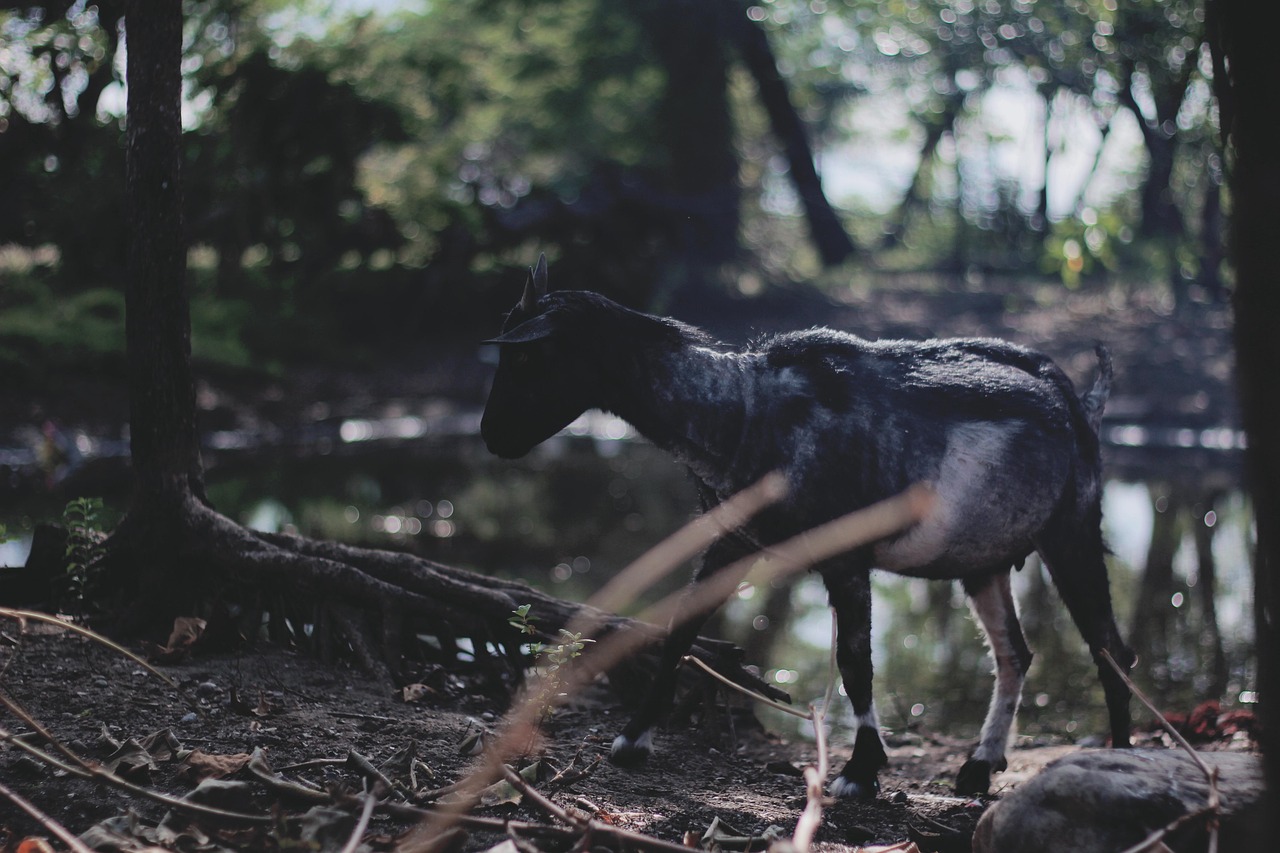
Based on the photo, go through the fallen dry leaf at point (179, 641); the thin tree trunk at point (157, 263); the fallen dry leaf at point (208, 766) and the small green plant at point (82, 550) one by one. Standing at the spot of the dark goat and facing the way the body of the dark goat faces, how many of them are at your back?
0

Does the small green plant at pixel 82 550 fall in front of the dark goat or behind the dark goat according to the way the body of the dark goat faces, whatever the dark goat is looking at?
in front

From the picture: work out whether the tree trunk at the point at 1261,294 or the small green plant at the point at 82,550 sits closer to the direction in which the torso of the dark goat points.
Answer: the small green plant

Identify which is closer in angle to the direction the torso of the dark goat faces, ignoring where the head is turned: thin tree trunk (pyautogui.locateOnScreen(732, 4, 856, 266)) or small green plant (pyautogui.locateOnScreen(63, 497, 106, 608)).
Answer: the small green plant

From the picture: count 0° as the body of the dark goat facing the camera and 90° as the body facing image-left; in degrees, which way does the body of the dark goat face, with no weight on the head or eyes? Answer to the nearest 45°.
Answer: approximately 90°

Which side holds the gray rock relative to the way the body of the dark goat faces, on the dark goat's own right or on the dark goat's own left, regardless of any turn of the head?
on the dark goat's own left

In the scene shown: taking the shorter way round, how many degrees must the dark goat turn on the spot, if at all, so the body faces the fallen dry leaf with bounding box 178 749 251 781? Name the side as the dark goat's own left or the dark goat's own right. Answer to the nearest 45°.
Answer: approximately 45° to the dark goat's own left

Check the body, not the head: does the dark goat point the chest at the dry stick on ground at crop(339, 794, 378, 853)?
no

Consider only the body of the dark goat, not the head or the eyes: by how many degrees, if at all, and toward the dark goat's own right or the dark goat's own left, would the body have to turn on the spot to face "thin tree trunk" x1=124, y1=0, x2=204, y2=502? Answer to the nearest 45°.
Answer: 0° — it already faces it

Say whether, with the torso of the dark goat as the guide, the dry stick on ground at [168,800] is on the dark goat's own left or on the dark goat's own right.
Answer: on the dark goat's own left

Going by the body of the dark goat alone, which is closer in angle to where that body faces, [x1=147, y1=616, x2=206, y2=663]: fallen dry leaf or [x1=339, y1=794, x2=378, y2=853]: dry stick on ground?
the fallen dry leaf

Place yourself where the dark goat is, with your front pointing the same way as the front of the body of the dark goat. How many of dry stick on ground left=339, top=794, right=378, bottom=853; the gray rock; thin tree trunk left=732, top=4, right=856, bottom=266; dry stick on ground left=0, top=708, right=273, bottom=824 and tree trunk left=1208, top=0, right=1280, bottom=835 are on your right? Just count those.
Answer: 1

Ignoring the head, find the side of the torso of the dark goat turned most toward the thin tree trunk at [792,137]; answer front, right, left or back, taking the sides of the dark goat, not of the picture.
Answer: right

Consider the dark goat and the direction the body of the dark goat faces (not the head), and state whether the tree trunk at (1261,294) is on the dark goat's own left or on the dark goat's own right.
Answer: on the dark goat's own left
